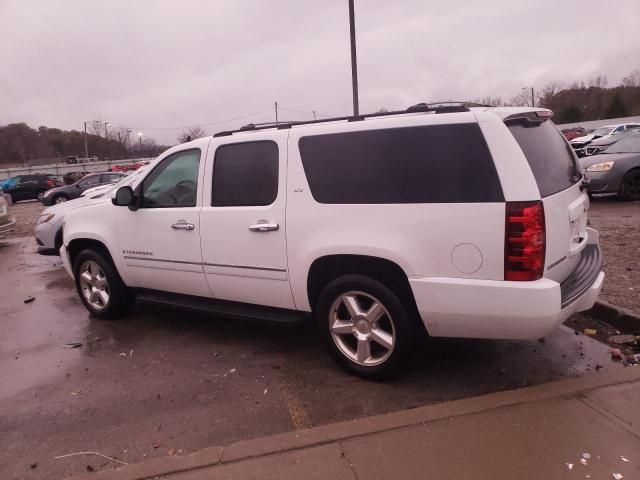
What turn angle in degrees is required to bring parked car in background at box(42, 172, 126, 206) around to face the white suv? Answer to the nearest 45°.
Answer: approximately 90° to its left

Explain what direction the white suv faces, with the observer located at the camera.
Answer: facing away from the viewer and to the left of the viewer

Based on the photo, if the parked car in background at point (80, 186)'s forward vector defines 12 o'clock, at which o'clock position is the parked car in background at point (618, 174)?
the parked car in background at point (618, 174) is roughly at 8 o'clock from the parked car in background at point (80, 186).

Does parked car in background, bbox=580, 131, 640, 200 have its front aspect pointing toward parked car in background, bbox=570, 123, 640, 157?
no

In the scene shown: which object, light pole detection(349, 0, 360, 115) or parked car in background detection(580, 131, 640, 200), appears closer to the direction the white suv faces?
the light pole

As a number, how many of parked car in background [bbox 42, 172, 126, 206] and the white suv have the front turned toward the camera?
0

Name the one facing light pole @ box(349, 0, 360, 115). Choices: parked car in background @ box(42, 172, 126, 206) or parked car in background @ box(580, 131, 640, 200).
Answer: parked car in background @ box(580, 131, 640, 200)

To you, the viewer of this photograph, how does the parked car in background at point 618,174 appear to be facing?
facing the viewer and to the left of the viewer

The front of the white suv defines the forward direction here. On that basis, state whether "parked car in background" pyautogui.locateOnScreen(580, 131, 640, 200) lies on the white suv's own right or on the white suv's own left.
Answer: on the white suv's own right

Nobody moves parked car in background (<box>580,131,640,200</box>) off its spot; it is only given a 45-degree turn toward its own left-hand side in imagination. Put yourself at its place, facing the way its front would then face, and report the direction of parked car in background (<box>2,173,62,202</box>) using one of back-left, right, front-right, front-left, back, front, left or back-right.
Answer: right

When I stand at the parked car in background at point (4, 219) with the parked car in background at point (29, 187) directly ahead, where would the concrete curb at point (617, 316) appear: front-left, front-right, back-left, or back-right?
back-right

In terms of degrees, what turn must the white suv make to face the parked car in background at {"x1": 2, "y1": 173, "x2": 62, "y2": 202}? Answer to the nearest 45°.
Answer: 0° — it already faces it

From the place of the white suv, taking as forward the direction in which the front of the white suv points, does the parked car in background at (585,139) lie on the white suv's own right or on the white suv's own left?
on the white suv's own right

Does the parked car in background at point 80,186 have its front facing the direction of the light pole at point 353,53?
no

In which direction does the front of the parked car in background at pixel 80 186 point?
to the viewer's left

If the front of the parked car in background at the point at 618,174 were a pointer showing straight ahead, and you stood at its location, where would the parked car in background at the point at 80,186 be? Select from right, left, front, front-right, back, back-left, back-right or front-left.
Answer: front-right

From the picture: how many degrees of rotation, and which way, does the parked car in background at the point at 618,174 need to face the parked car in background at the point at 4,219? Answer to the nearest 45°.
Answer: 0° — it already faces it
